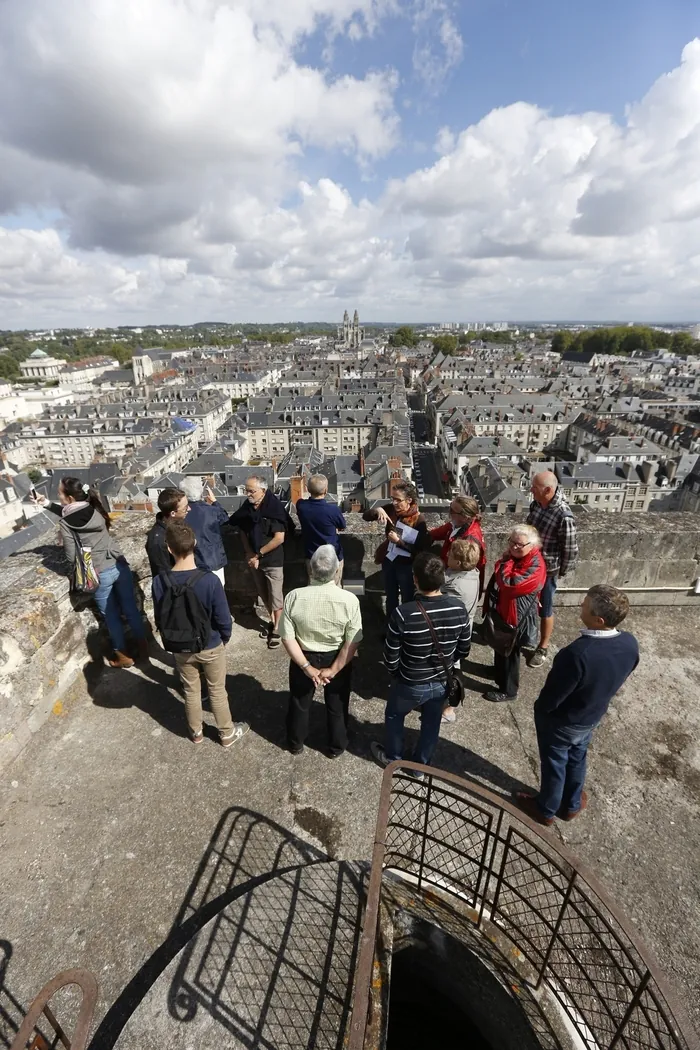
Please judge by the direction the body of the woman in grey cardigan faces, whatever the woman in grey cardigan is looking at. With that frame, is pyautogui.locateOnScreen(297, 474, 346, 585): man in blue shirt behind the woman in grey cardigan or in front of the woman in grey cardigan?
behind

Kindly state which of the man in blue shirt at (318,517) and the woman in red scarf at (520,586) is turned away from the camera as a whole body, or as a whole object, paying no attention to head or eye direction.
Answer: the man in blue shirt

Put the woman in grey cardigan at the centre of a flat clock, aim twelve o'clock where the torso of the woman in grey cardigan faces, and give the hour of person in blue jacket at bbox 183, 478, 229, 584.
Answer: The person in blue jacket is roughly at 5 o'clock from the woman in grey cardigan.

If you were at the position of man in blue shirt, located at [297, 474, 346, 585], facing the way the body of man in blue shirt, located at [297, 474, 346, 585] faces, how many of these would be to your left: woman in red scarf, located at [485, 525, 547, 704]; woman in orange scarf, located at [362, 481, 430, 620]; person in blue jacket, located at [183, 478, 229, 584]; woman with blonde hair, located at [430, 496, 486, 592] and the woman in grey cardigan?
2

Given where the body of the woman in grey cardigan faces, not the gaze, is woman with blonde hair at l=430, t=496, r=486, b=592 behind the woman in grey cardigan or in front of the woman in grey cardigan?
behind

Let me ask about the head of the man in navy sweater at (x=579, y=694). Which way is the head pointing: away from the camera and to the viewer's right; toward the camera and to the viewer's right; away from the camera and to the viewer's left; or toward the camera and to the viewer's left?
away from the camera and to the viewer's left

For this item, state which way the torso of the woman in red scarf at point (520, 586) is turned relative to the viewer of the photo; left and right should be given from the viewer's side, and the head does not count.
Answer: facing the viewer and to the left of the viewer

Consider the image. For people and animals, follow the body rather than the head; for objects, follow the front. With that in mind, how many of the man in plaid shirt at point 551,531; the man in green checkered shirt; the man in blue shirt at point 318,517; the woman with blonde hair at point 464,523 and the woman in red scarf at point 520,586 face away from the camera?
2

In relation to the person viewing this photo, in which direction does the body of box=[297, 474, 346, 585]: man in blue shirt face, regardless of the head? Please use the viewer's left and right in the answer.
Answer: facing away from the viewer

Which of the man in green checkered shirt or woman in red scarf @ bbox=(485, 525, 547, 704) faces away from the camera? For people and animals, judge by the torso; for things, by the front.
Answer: the man in green checkered shirt

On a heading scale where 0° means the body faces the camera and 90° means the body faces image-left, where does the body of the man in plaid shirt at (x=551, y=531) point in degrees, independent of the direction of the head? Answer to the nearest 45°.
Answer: approximately 45°

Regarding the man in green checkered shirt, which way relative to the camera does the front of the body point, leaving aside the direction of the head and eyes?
away from the camera

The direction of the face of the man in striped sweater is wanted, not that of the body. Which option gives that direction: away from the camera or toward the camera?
away from the camera

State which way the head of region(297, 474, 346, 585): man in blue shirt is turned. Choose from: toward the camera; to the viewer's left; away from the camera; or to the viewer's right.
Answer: away from the camera

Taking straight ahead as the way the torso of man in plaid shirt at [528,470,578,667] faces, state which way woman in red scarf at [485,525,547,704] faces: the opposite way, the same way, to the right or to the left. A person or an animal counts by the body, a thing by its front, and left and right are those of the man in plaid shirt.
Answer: the same way

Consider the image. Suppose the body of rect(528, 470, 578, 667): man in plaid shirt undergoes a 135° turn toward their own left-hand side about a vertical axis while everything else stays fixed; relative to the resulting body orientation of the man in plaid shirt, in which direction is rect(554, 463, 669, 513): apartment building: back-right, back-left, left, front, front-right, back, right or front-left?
left
